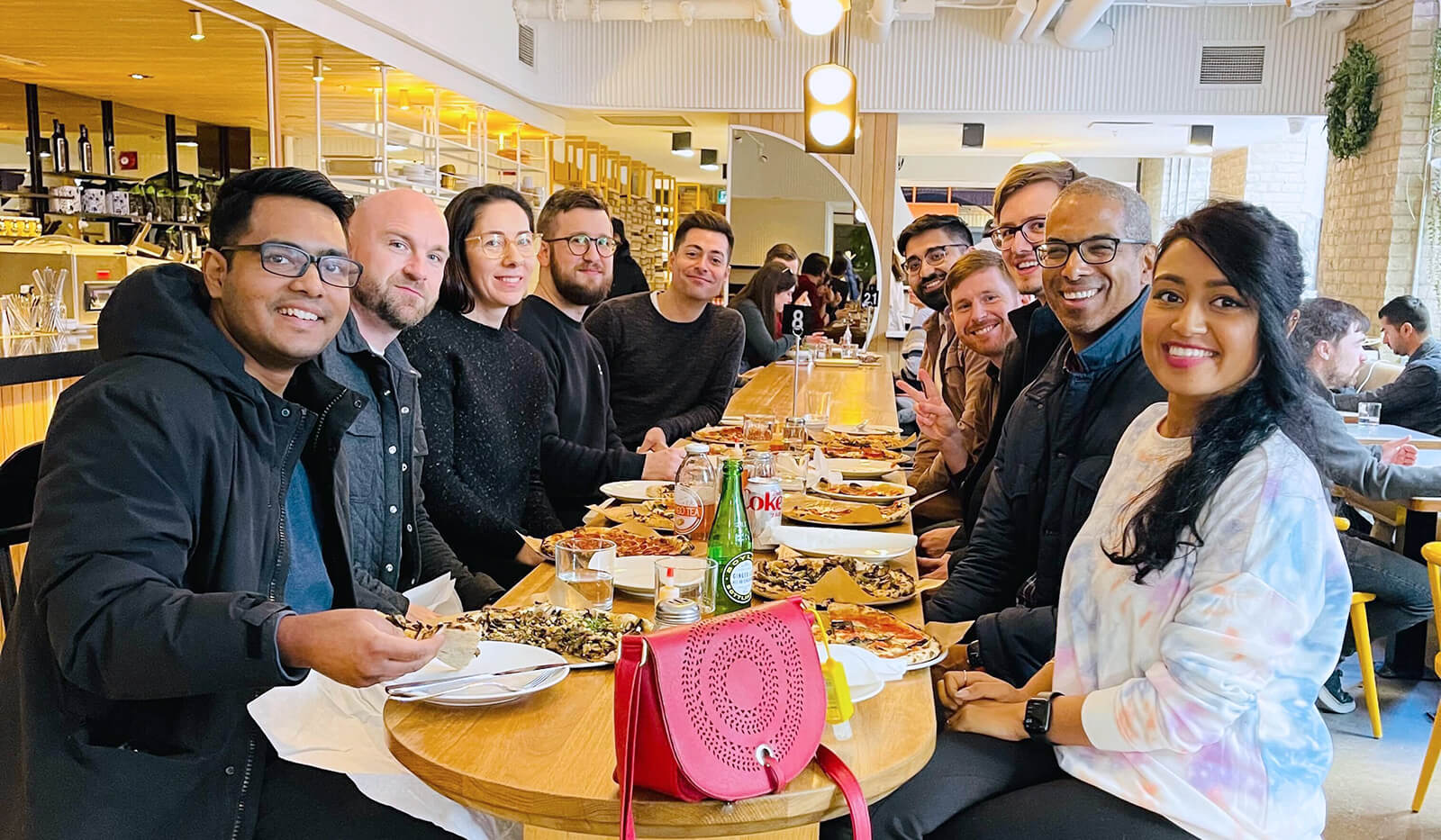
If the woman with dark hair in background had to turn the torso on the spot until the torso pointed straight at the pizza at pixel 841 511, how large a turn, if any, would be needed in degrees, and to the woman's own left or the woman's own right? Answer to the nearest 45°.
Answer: approximately 90° to the woman's own right

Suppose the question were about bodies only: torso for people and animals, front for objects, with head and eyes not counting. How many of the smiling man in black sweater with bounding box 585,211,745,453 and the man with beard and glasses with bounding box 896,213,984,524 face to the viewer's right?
0

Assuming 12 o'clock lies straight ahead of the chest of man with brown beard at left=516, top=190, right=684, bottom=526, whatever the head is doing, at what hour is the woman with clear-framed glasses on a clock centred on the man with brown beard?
The woman with clear-framed glasses is roughly at 2 o'clock from the man with brown beard.

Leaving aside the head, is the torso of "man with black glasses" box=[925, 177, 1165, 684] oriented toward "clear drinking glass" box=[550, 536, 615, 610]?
yes

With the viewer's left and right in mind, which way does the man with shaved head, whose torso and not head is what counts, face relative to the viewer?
facing the viewer and to the right of the viewer

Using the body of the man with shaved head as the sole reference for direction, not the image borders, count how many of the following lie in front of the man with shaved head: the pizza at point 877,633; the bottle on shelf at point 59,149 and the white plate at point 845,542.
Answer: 2

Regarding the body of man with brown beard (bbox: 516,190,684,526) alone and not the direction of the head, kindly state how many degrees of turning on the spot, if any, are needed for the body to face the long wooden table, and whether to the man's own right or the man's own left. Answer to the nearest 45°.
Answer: approximately 45° to the man's own right

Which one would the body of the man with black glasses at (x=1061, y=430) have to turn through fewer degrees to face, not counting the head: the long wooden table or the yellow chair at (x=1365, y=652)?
the long wooden table

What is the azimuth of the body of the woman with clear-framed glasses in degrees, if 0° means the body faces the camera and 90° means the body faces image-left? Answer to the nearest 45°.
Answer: approximately 315°

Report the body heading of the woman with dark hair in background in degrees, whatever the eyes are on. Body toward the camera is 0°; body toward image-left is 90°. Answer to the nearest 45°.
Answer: approximately 270°

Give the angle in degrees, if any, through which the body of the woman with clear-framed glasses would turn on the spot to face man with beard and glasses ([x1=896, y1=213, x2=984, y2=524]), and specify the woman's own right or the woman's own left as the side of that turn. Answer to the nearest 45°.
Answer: approximately 90° to the woman's own left

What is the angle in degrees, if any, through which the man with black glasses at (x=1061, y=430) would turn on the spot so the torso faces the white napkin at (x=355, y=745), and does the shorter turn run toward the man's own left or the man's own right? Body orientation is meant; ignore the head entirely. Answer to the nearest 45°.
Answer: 0° — they already face it

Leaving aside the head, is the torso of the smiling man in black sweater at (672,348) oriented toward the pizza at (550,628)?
yes

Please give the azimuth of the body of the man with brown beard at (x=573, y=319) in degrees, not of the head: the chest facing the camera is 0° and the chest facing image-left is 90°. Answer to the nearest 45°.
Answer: approximately 315°
